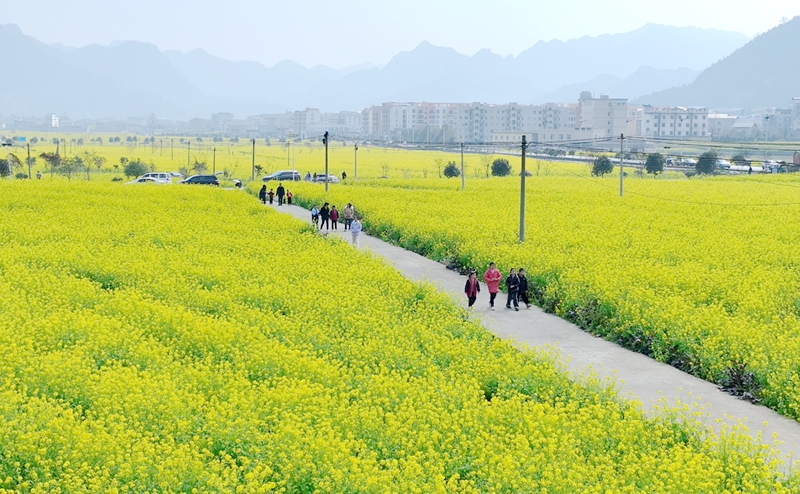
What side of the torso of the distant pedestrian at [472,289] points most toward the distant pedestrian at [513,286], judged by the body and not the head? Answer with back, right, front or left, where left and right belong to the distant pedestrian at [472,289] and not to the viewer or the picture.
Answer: left

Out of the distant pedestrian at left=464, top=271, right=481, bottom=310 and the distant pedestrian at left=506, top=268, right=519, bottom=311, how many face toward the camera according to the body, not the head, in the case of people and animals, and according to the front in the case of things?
2

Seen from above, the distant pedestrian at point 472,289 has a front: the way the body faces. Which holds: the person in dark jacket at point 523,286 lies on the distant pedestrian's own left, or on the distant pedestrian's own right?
on the distant pedestrian's own left

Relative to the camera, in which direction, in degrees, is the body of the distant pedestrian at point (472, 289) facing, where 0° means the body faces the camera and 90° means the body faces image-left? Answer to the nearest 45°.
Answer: approximately 0°

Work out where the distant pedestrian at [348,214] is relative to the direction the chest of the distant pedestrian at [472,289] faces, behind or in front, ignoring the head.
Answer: behind

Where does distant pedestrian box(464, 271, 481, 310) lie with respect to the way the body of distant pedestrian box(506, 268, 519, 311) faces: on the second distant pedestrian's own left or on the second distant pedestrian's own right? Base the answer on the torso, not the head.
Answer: on the second distant pedestrian's own right

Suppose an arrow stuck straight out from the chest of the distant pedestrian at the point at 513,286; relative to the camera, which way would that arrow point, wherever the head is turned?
toward the camera
